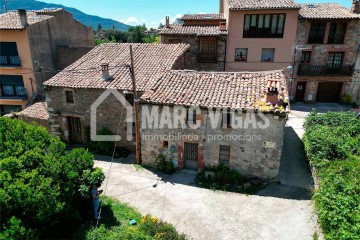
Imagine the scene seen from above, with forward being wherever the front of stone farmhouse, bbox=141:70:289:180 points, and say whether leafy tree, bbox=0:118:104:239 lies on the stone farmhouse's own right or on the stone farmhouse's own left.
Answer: on the stone farmhouse's own right

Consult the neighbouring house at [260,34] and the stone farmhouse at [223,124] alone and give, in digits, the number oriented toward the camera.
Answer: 2

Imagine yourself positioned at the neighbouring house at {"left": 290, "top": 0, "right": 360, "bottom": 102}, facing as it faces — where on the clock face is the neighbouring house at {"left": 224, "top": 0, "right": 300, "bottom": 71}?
the neighbouring house at {"left": 224, "top": 0, "right": 300, "bottom": 71} is roughly at 2 o'clock from the neighbouring house at {"left": 290, "top": 0, "right": 360, "bottom": 102}.

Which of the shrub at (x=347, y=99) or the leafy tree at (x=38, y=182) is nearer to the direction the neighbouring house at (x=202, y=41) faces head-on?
the leafy tree

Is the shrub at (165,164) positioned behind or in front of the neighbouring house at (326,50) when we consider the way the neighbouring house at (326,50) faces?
in front

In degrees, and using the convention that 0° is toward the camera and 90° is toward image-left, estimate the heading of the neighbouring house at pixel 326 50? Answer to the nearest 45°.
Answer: approximately 0°

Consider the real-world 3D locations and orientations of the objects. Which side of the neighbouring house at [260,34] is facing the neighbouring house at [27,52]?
right

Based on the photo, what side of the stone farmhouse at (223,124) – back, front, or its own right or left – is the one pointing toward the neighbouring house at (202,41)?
back

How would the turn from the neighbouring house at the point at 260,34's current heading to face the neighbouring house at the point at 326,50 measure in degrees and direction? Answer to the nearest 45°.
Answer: approximately 90° to its left

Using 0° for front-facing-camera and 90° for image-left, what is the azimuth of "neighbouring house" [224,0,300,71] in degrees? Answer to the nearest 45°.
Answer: approximately 0°

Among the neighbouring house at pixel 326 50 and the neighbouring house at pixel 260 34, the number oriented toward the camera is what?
2

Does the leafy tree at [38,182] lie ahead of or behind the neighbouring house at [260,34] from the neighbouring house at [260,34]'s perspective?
ahead

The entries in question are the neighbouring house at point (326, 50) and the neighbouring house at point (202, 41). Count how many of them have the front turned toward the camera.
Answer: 2
